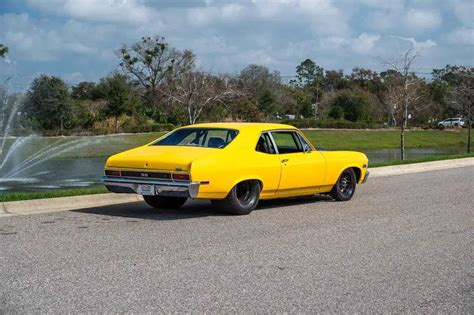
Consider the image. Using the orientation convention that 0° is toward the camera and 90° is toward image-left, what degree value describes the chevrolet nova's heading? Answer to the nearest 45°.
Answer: approximately 225°

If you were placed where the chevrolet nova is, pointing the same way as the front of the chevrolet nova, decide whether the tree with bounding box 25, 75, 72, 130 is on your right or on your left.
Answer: on your left

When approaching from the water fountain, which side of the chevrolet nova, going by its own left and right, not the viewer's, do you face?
left
